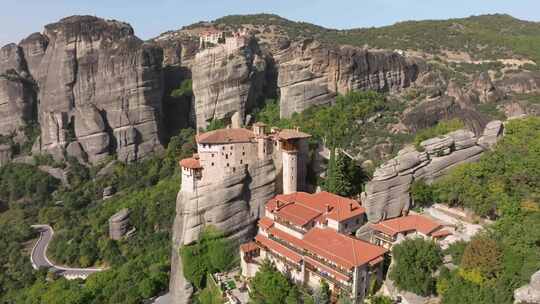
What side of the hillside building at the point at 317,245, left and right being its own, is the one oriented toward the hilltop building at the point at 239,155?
right

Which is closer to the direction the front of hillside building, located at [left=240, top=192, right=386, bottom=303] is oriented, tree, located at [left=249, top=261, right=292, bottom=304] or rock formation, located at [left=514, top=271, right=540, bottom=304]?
the tree

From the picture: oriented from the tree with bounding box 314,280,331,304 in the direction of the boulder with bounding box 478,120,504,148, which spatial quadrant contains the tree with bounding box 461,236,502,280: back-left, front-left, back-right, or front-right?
front-right

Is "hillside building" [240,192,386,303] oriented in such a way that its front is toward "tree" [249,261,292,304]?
yes

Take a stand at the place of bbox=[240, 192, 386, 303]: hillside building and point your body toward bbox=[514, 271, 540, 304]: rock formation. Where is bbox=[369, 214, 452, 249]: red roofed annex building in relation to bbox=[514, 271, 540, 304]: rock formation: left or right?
left

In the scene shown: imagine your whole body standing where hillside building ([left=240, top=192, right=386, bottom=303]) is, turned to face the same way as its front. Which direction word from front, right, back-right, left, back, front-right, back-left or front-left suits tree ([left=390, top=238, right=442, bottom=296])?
left

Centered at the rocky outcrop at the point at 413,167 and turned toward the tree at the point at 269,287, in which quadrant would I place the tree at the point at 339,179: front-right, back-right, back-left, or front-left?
front-right

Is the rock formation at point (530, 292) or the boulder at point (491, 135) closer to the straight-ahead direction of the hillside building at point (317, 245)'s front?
the rock formation

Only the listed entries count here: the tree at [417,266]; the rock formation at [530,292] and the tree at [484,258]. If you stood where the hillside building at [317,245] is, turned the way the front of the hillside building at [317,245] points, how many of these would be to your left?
3

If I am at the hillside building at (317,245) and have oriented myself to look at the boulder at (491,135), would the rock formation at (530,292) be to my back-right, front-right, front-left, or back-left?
front-right

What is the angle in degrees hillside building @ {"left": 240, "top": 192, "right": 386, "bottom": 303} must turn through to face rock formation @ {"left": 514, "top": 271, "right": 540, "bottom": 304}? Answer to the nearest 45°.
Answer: approximately 90° to its left

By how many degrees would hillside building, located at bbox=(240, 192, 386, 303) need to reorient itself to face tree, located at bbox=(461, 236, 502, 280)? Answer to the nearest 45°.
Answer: approximately 90° to its left

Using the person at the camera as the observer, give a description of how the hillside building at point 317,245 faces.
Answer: facing the viewer and to the left of the viewer

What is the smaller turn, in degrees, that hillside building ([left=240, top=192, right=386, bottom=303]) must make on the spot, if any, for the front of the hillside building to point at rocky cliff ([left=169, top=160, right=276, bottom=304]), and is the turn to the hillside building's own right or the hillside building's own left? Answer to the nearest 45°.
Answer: approximately 90° to the hillside building's own right

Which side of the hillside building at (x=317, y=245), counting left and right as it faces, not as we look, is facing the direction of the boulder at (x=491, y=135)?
back
